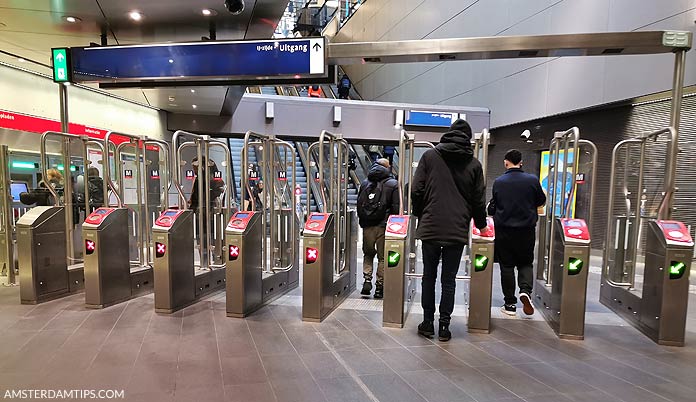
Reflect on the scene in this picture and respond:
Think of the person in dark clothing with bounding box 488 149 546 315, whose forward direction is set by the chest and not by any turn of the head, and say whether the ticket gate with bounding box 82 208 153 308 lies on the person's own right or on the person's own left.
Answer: on the person's own left

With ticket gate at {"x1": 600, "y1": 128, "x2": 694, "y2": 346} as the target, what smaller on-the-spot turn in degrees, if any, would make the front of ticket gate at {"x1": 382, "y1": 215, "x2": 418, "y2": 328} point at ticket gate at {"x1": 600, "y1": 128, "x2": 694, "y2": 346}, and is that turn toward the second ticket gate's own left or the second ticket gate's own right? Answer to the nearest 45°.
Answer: approximately 90° to the second ticket gate's own left

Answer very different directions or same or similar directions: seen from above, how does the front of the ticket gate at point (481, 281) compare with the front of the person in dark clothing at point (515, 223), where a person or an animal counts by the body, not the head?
very different directions

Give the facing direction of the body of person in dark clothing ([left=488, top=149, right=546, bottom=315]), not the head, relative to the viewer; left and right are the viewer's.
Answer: facing away from the viewer

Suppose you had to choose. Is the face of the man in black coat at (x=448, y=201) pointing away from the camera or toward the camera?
away from the camera

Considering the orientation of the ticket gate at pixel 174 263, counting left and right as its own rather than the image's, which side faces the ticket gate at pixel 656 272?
left

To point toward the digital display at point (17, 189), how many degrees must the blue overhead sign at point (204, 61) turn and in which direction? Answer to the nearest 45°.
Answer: approximately 135° to its right

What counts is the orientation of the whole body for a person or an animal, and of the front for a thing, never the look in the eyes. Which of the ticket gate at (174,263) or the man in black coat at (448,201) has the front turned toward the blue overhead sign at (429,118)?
the man in black coat
